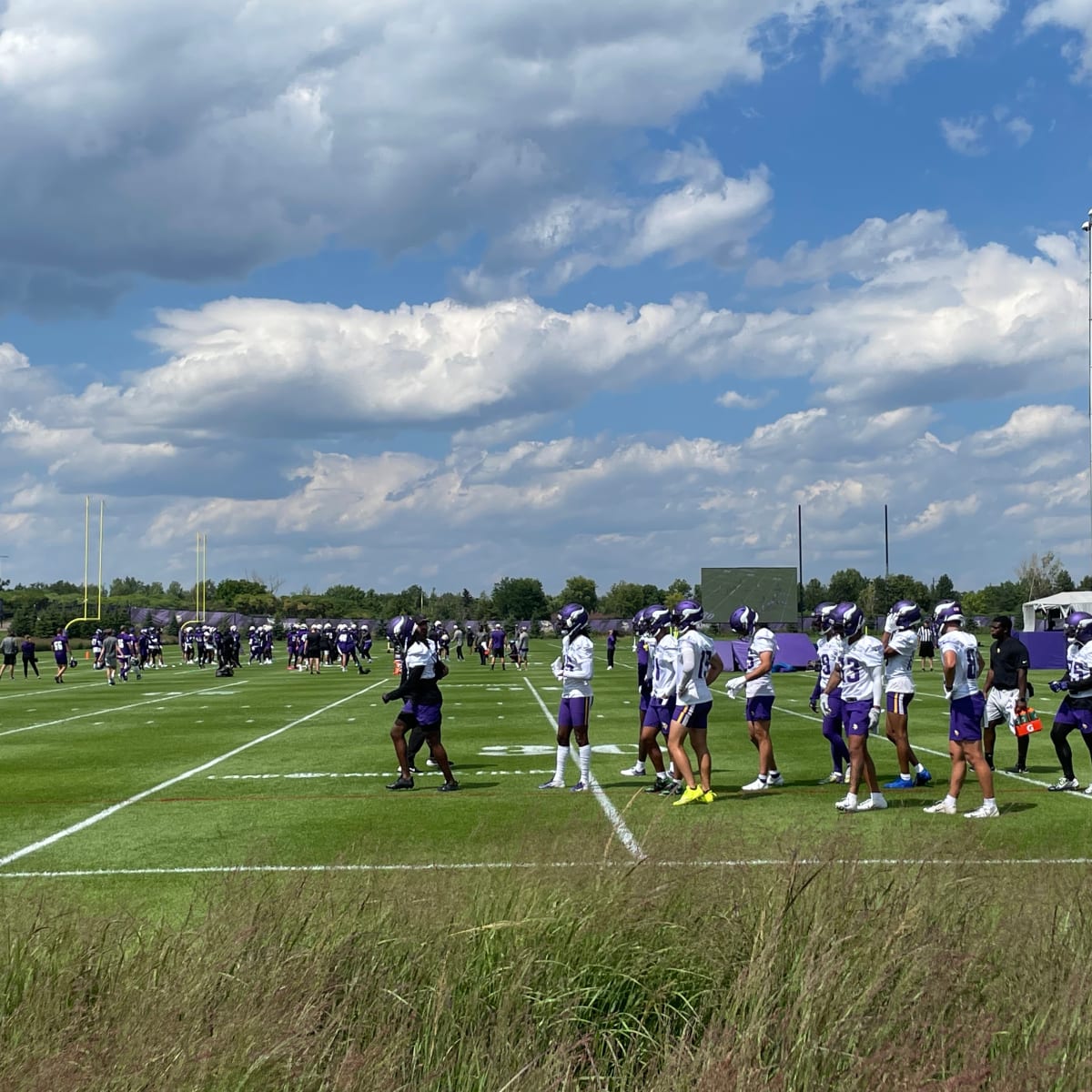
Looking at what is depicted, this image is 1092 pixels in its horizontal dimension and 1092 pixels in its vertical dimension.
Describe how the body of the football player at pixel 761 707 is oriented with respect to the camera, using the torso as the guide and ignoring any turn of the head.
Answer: to the viewer's left

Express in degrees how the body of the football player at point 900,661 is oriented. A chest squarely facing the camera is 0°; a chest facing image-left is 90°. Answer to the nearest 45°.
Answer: approximately 90°

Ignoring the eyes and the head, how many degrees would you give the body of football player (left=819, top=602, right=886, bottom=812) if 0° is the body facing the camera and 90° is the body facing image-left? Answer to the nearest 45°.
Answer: approximately 45°

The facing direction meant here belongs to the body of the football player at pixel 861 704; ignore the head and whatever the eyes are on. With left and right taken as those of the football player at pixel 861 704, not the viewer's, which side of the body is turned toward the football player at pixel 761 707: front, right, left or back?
right

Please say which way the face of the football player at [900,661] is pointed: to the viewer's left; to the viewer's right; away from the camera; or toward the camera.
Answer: to the viewer's left
